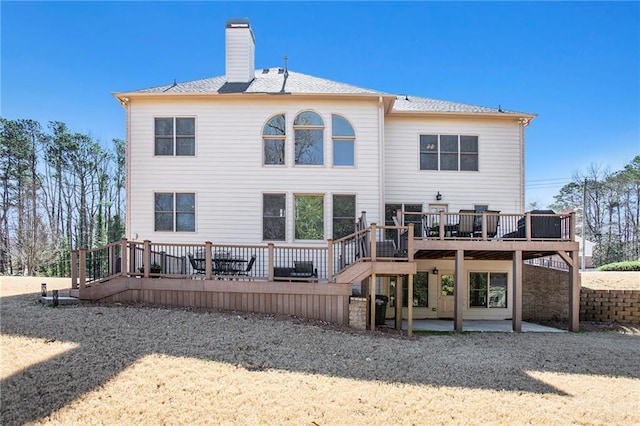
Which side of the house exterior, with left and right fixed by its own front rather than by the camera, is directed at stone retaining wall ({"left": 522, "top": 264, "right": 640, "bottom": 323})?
right

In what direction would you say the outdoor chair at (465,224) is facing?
away from the camera

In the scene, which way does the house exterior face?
away from the camera

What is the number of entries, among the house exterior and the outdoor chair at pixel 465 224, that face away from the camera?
2

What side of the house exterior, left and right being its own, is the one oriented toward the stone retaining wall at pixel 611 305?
right
